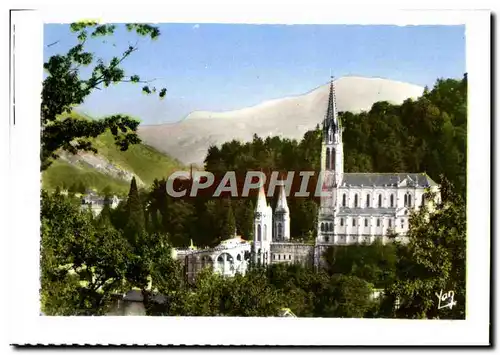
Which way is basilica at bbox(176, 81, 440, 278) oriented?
to the viewer's left

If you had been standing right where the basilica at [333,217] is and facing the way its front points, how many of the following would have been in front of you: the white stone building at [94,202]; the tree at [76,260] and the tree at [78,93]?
3

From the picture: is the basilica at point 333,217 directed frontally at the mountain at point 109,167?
no

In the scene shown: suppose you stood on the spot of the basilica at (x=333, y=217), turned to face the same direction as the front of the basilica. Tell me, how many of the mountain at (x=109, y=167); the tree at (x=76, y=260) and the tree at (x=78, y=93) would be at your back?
0

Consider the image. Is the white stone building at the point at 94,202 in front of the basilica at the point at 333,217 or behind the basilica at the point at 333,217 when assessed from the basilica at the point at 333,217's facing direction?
in front
